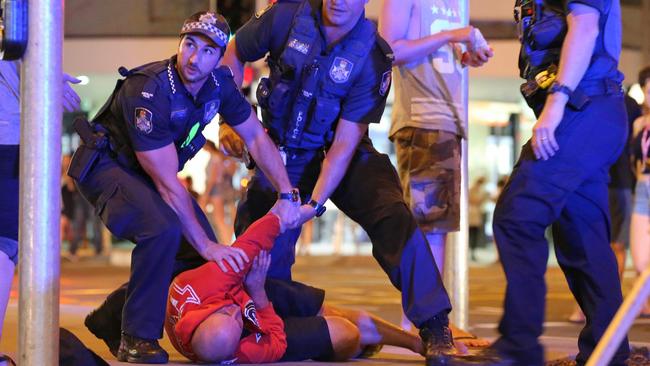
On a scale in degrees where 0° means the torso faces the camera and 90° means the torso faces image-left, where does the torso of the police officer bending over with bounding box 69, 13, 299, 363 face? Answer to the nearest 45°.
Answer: approximately 315°

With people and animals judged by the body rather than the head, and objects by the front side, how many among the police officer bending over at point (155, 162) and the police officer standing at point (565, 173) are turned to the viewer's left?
1

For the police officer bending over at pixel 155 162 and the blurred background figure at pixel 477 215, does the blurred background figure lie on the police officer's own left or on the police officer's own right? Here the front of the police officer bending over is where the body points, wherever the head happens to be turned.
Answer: on the police officer's own left

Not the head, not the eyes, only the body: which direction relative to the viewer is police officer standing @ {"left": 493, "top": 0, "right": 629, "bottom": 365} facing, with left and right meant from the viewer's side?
facing to the left of the viewer

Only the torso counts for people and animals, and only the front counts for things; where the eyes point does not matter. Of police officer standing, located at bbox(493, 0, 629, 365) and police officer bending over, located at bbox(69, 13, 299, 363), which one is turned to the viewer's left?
the police officer standing

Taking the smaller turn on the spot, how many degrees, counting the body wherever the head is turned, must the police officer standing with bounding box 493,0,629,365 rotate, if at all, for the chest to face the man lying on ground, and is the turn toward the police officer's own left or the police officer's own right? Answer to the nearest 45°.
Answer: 0° — they already face them

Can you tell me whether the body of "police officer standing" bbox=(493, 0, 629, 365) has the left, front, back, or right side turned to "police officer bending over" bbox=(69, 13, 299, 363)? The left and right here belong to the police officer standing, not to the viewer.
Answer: front

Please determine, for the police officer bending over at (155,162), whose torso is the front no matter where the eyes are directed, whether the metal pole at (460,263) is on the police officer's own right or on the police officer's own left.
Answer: on the police officer's own left

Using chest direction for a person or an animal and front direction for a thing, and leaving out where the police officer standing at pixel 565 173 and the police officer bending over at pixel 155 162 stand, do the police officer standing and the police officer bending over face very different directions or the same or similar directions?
very different directions

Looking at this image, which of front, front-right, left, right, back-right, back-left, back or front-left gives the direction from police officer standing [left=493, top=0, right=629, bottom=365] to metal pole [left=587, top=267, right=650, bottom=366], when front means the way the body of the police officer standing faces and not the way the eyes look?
left
